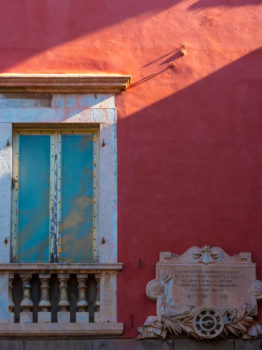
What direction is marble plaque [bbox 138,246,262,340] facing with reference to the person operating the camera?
facing the viewer
